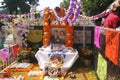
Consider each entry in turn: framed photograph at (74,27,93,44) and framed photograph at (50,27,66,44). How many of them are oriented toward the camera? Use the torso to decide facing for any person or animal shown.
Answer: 2

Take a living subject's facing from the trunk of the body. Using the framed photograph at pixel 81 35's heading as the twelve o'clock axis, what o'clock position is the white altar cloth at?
The white altar cloth is roughly at 1 o'clock from the framed photograph.

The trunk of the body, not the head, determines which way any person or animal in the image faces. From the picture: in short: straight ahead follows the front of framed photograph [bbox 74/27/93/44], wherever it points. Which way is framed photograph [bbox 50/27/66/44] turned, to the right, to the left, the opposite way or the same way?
the same way

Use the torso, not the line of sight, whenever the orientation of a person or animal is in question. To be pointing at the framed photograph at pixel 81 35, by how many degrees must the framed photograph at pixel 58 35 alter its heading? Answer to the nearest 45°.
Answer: approximately 90° to its left

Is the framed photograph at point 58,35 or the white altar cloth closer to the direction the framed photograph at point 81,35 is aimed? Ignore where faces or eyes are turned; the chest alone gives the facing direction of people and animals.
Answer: the white altar cloth

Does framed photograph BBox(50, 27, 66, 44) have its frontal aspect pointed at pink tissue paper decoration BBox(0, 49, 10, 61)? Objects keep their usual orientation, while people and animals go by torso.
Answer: no

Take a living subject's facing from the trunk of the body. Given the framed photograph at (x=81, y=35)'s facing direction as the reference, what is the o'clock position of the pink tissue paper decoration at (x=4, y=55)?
The pink tissue paper decoration is roughly at 2 o'clock from the framed photograph.

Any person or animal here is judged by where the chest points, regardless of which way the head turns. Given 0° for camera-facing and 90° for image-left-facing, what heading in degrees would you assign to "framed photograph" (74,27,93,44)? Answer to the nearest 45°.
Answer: approximately 0°

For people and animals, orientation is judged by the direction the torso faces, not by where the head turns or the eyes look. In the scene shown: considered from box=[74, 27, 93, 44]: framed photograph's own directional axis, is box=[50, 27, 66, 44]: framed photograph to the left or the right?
on its right

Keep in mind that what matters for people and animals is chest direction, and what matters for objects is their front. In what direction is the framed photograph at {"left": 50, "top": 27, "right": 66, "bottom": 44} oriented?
toward the camera
